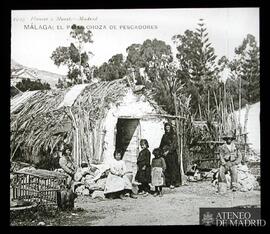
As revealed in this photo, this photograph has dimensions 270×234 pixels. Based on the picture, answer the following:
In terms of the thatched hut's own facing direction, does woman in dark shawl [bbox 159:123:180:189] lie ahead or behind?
ahead

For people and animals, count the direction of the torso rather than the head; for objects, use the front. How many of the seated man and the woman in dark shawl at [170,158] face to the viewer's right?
0

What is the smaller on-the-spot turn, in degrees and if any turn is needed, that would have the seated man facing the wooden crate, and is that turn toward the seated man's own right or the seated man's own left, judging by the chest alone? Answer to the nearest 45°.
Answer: approximately 90° to the seated man's own right

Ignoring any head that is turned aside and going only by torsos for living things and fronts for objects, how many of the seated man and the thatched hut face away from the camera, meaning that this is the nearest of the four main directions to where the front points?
0

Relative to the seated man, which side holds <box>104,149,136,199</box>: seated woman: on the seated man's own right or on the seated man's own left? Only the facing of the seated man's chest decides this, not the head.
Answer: on the seated man's own right

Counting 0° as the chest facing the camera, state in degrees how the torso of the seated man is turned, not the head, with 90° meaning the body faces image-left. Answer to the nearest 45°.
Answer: approximately 0°

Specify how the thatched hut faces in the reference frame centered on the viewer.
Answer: facing the viewer and to the right of the viewer

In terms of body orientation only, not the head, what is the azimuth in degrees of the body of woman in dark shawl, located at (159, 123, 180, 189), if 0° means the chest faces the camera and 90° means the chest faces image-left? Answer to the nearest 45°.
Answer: approximately 45°
